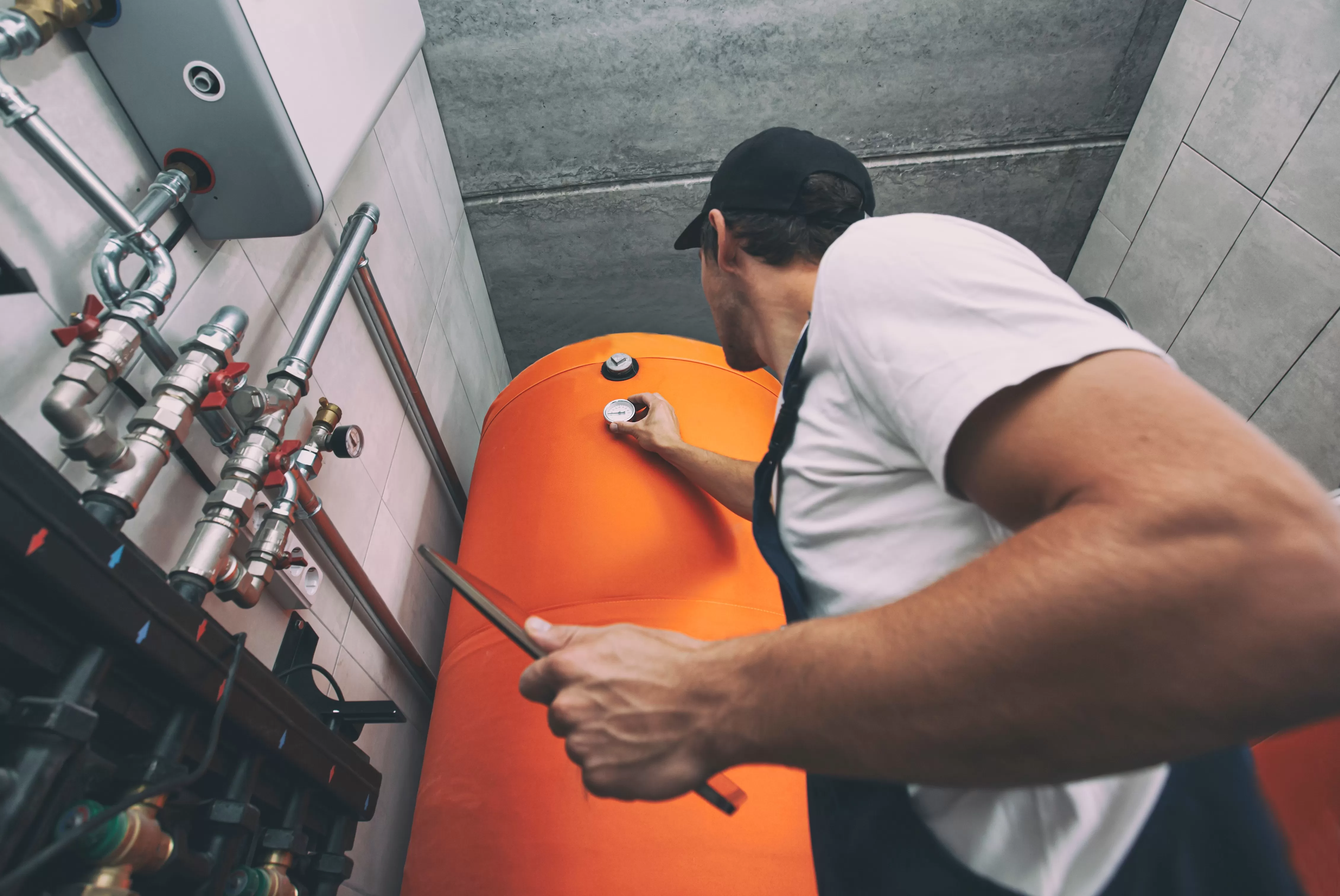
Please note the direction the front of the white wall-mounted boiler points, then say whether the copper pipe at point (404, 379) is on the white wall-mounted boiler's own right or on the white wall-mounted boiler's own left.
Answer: on the white wall-mounted boiler's own left

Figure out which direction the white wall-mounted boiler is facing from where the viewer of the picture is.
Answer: facing the viewer and to the right of the viewer

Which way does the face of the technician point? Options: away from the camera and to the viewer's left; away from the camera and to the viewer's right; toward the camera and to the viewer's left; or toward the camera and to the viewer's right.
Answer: away from the camera and to the viewer's left

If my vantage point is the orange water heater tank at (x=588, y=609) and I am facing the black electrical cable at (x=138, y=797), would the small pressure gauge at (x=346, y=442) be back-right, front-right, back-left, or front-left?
front-right
